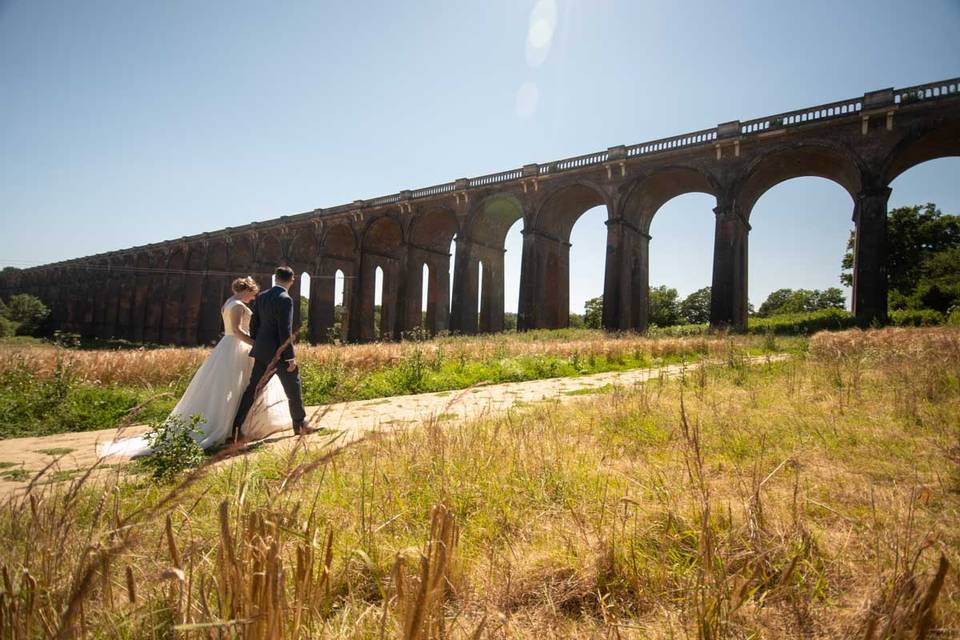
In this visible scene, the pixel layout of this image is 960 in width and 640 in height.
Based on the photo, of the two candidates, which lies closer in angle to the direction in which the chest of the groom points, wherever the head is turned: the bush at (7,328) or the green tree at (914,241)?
the green tree

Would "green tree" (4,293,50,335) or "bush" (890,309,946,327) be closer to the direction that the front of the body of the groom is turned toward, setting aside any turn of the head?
the bush

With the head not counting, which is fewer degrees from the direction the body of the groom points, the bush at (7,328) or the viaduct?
the viaduct

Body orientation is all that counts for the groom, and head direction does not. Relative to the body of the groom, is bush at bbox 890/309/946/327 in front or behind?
in front

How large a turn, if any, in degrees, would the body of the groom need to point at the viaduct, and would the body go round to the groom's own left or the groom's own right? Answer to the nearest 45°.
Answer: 0° — they already face it

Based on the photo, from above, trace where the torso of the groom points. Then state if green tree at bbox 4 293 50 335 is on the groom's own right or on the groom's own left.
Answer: on the groom's own left

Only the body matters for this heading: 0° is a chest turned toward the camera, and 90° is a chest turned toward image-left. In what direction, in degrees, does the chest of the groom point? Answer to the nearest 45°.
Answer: approximately 225°
